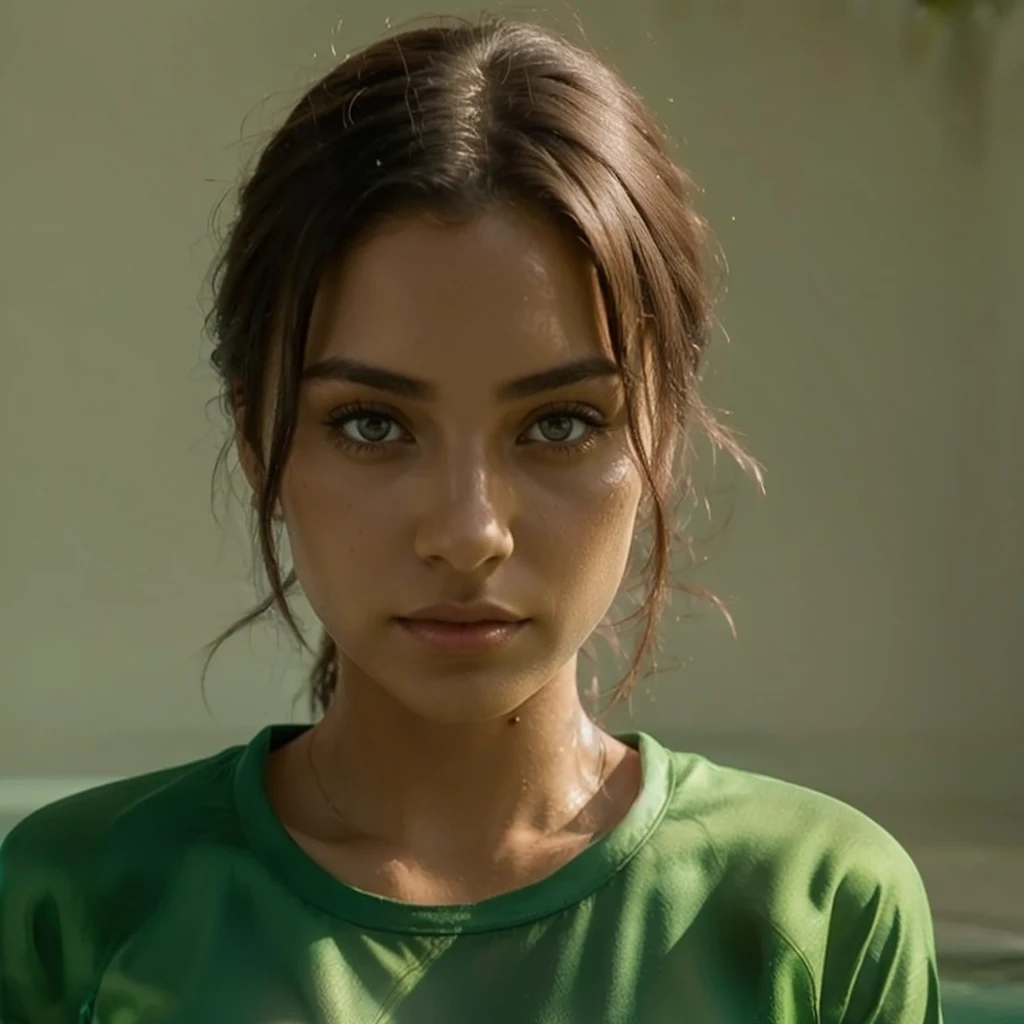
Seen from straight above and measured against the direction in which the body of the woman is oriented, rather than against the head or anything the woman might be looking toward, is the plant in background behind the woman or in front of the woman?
behind

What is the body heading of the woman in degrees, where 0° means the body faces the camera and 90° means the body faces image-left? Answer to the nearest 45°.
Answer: approximately 0°
